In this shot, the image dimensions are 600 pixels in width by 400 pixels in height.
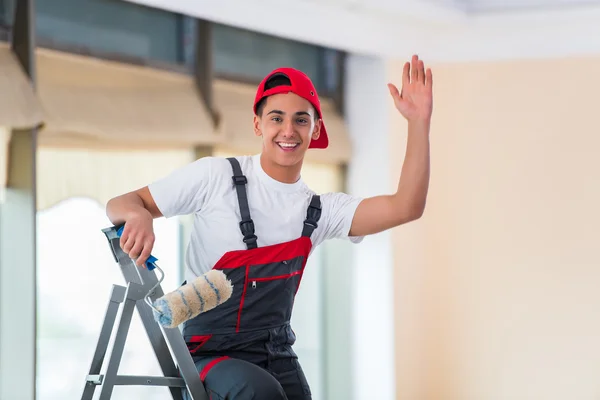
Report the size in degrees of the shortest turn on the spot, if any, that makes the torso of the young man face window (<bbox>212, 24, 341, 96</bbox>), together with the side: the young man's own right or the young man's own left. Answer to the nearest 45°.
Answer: approximately 135° to the young man's own left

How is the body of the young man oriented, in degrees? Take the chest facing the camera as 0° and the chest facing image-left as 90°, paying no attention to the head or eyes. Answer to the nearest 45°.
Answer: approximately 315°

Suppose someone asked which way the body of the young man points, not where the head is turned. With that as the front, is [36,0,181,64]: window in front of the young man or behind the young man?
behind

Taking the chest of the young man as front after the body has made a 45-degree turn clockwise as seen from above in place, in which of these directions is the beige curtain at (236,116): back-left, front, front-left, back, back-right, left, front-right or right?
back

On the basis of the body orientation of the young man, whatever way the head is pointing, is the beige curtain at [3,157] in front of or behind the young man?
behind
